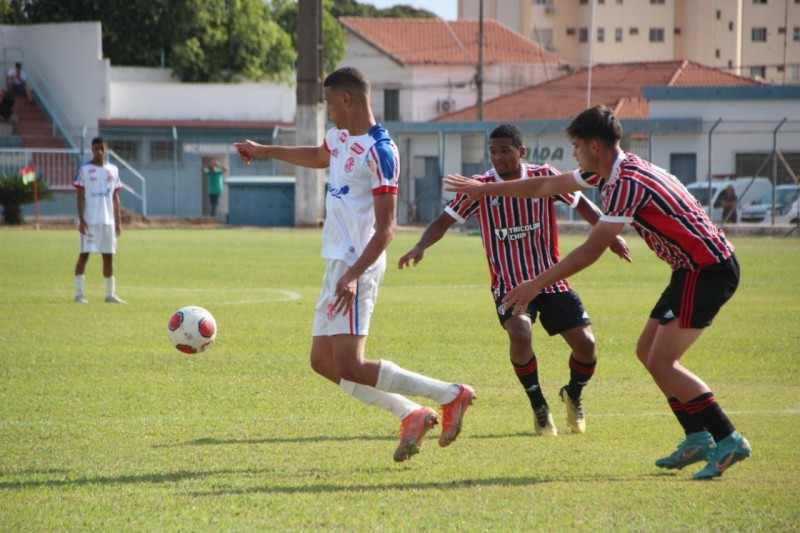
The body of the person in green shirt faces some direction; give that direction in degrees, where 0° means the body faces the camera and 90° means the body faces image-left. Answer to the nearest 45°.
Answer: approximately 0°

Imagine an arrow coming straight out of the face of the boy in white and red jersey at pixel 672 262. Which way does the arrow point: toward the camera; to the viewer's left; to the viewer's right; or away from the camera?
to the viewer's left

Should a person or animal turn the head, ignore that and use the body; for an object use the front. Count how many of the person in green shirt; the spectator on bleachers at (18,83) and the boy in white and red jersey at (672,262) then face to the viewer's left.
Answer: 1

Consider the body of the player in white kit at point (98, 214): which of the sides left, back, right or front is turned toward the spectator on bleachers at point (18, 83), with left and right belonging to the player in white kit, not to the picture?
back

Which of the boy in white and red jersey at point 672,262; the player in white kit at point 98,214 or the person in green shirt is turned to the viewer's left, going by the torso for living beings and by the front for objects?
the boy in white and red jersey

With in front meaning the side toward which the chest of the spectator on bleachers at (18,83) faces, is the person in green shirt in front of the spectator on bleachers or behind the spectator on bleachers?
in front

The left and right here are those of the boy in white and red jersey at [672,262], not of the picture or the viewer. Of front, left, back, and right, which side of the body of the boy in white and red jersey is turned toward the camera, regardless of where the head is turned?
left

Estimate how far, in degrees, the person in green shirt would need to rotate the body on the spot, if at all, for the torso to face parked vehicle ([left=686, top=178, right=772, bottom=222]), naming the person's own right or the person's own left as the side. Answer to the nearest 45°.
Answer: approximately 45° to the person's own left

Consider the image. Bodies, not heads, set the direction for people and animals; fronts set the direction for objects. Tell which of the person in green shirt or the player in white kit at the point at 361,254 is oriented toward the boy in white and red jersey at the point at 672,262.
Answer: the person in green shirt

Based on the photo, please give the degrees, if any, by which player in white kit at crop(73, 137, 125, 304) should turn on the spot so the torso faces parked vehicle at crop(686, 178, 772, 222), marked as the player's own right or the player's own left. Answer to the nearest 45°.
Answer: approximately 135° to the player's own left
